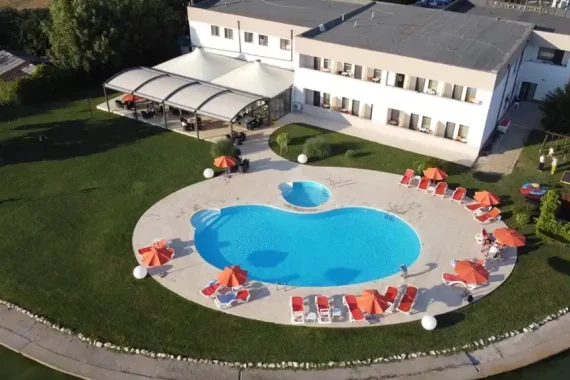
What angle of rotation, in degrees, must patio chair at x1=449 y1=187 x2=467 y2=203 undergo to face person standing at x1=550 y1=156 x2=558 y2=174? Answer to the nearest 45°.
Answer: approximately 180°

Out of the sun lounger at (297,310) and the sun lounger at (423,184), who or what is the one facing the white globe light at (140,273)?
the sun lounger at (423,184)

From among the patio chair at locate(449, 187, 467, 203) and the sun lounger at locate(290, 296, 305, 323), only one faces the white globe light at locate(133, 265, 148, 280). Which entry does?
the patio chair

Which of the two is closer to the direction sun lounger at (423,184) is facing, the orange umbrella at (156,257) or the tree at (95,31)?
the orange umbrella

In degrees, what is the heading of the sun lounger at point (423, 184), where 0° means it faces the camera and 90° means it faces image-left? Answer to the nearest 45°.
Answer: approximately 45°

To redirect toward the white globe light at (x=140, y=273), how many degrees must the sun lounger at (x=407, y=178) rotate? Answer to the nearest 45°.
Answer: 0° — it already faces it

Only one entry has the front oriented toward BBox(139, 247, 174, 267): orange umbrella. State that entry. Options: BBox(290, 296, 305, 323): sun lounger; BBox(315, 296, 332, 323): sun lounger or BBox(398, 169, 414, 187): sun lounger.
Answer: BBox(398, 169, 414, 187): sun lounger

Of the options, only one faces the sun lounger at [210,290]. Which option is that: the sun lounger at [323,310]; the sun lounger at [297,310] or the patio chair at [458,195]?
the patio chair

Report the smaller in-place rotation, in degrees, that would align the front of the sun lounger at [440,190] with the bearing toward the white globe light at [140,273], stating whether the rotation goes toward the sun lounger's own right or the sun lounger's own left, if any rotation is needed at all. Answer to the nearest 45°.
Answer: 0° — it already faces it

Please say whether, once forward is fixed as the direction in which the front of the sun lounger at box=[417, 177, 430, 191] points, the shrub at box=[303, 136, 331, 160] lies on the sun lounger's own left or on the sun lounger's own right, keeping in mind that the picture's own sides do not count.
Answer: on the sun lounger's own right
